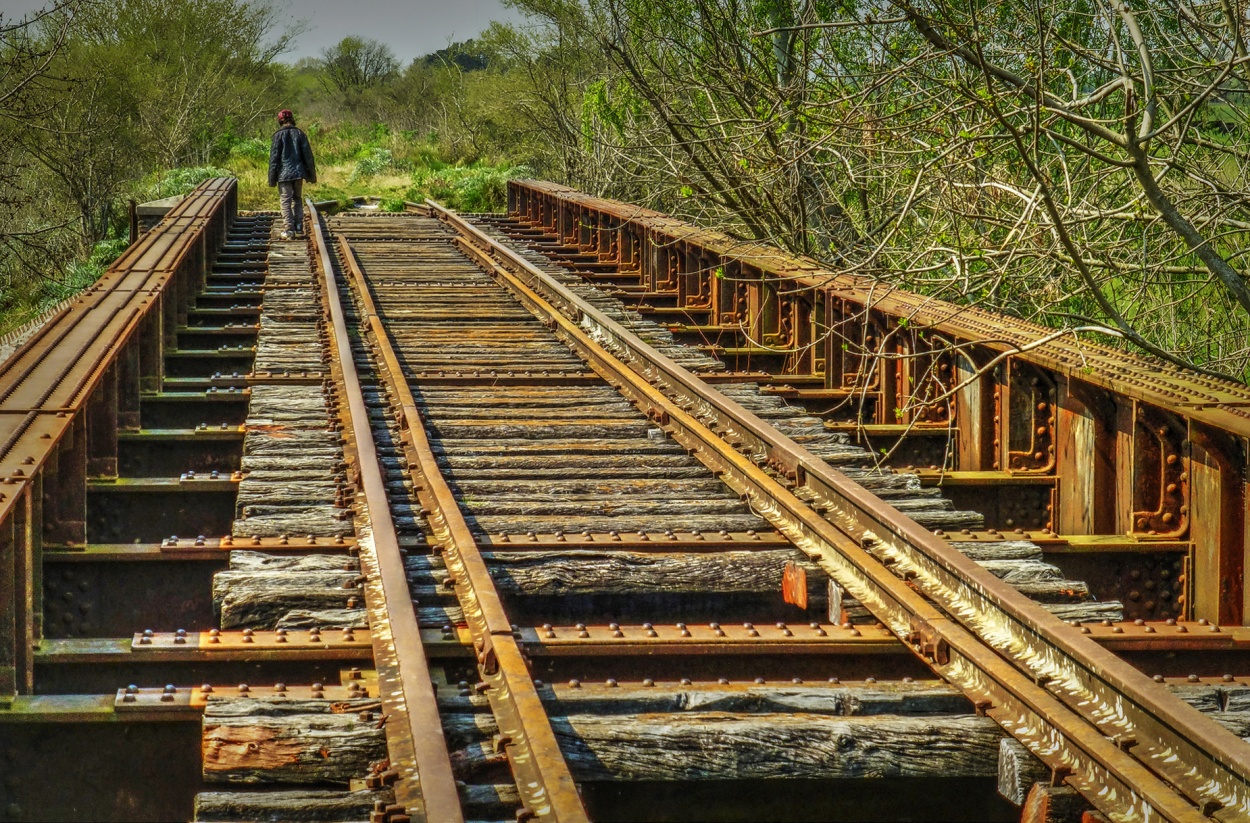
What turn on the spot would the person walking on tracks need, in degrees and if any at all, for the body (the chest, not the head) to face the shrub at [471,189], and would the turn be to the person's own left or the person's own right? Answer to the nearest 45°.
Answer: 0° — they already face it

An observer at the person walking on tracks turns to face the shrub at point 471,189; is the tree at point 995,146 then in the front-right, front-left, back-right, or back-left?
back-right

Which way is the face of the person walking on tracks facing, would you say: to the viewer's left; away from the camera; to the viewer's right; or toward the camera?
away from the camera

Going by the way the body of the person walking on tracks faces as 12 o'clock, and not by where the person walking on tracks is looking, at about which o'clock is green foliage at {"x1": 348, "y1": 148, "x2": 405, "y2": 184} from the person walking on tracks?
The green foliage is roughly at 12 o'clock from the person walking on tracks.

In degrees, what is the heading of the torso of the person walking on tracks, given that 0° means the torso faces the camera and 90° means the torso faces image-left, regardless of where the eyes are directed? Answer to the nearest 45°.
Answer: approximately 180°

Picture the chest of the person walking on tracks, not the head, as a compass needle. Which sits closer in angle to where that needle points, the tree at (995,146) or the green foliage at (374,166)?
the green foliage
